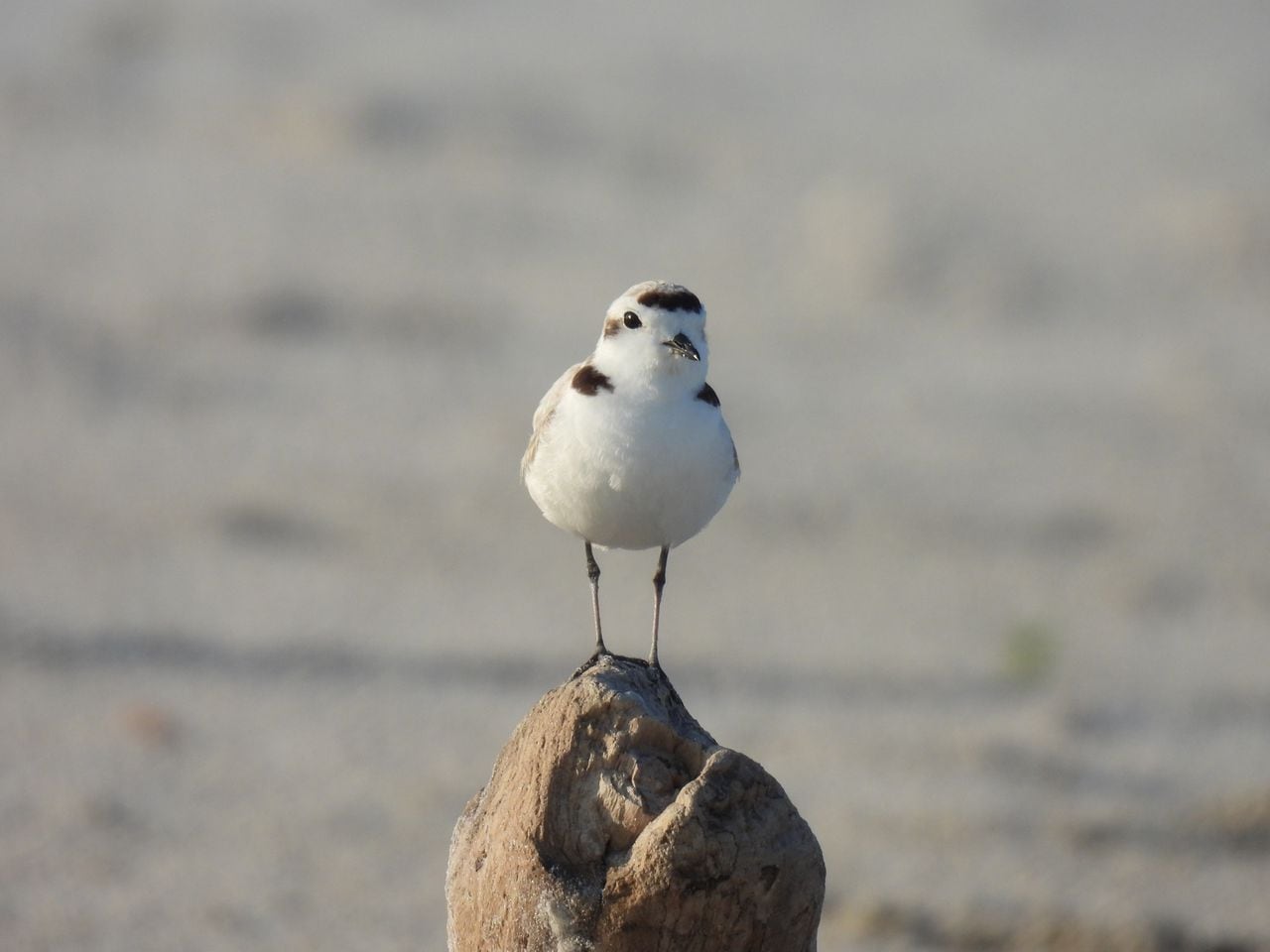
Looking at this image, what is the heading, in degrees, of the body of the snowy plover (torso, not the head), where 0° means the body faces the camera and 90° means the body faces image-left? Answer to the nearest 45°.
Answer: approximately 0°
